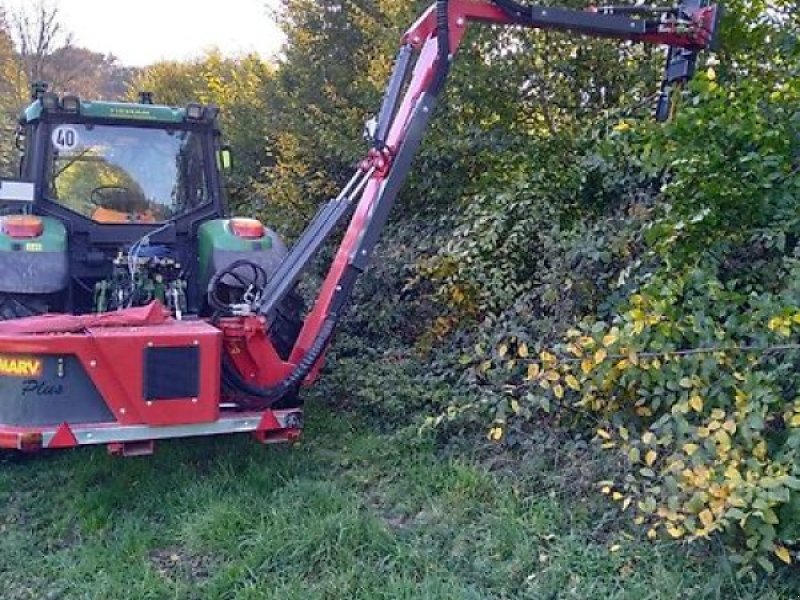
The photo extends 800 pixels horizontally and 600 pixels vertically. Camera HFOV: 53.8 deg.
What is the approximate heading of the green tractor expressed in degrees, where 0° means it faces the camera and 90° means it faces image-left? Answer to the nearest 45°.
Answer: approximately 180°
